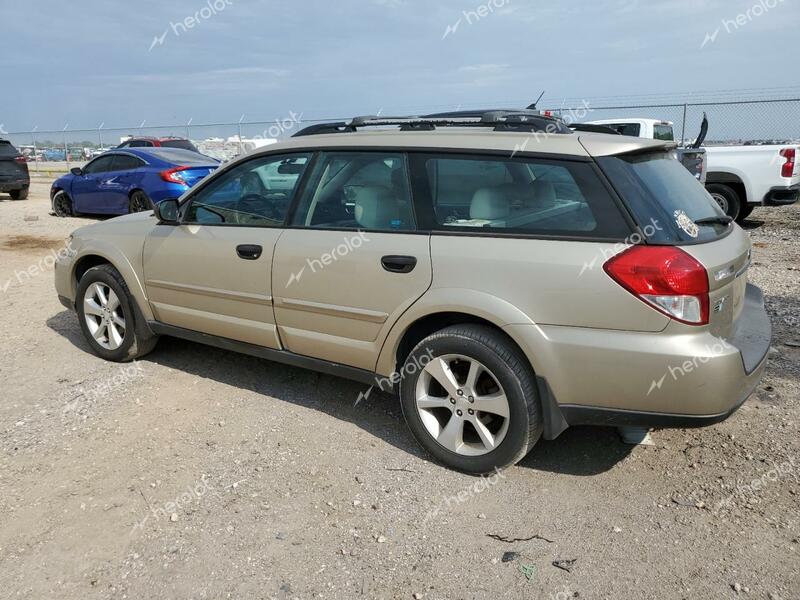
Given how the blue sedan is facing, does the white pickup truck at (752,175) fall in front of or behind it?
behind

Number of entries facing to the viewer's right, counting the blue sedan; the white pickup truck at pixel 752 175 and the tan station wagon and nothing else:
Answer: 0

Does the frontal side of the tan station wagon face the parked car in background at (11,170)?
yes

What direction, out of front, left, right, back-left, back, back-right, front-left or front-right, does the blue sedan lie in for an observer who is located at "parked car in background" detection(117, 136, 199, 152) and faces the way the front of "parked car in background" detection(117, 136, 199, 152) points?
back-left

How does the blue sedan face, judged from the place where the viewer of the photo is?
facing away from the viewer and to the left of the viewer

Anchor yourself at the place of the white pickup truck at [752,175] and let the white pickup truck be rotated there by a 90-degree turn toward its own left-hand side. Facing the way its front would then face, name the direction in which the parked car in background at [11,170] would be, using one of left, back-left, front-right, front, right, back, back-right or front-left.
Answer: front-right

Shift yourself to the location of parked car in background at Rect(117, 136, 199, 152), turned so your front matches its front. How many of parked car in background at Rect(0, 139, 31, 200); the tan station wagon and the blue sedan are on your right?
0

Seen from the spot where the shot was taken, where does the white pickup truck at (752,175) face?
facing away from the viewer and to the left of the viewer

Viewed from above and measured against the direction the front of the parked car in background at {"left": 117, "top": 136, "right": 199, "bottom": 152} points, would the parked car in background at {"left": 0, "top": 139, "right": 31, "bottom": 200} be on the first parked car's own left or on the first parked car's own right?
on the first parked car's own left

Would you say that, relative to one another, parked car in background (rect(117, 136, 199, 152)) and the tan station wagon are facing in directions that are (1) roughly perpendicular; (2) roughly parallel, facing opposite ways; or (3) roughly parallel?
roughly parallel

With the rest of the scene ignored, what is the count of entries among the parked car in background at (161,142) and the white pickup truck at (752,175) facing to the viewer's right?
0

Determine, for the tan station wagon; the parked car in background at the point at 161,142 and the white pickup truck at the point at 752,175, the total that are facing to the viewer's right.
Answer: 0

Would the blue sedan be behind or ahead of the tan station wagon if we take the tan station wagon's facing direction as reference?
ahead

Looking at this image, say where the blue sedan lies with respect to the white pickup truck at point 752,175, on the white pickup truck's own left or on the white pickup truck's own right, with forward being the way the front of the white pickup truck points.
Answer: on the white pickup truck's own left

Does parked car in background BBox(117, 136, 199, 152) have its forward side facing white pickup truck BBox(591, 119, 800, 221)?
no

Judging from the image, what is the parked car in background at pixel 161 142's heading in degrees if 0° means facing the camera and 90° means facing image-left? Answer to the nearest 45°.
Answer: approximately 135°

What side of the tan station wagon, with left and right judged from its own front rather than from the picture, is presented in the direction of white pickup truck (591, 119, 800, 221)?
right

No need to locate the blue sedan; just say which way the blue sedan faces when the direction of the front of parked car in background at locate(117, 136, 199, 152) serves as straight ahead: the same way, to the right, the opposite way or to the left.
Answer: the same way

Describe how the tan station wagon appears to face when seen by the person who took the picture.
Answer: facing away from the viewer and to the left of the viewer

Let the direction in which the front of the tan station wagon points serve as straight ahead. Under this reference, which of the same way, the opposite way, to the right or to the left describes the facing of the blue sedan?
the same way

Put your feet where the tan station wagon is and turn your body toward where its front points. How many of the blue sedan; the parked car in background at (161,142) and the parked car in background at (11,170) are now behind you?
0
